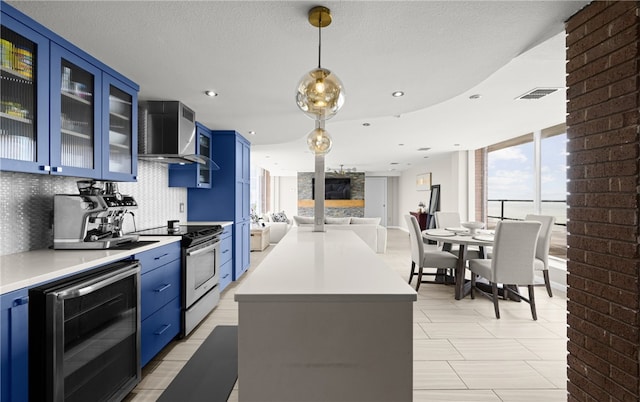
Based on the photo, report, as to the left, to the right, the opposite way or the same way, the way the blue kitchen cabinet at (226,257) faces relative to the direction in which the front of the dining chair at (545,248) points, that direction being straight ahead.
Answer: the opposite way

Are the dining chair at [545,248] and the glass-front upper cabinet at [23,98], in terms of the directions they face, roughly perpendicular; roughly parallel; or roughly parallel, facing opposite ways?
roughly parallel, facing opposite ways

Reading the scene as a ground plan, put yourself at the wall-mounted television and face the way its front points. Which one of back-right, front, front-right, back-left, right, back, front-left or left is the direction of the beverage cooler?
front

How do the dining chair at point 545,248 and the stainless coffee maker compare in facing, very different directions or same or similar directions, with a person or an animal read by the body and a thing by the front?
very different directions

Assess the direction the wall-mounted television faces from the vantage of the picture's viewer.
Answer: facing the viewer

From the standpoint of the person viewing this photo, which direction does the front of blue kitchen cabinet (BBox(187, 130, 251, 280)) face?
facing to the right of the viewer

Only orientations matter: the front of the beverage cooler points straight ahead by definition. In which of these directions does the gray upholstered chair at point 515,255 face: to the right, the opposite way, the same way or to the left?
to the left

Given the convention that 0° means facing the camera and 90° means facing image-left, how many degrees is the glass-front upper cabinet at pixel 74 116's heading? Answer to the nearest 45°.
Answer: approximately 315°

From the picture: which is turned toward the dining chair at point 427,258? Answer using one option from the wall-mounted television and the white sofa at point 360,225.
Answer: the wall-mounted television

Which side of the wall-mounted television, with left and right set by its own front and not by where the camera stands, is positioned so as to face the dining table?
front

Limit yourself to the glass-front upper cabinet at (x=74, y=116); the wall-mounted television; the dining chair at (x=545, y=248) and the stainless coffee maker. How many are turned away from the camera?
0

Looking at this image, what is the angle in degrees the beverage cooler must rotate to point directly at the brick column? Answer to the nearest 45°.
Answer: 0° — it already faces it

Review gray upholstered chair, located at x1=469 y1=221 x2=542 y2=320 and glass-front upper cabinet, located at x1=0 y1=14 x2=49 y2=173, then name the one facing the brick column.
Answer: the glass-front upper cabinet

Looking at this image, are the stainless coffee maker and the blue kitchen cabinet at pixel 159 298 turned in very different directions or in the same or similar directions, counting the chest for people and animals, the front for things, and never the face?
same or similar directions

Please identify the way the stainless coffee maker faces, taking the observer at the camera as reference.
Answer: facing the viewer and to the right of the viewer

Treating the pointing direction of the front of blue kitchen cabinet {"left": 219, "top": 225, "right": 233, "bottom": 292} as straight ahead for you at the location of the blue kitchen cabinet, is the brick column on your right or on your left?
on your right

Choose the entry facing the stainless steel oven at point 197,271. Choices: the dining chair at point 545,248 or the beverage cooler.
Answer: the dining chair

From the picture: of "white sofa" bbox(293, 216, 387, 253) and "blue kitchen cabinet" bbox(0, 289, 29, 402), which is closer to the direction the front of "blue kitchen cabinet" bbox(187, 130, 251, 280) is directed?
the white sofa

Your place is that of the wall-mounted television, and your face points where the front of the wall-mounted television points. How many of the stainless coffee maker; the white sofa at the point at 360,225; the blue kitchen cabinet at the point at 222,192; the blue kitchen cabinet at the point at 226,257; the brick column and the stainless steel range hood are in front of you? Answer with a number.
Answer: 6
